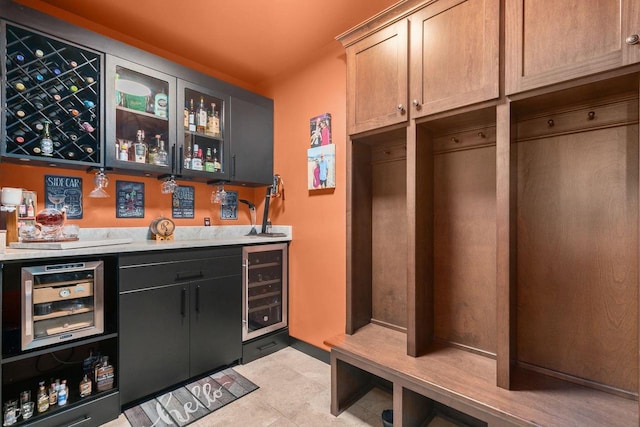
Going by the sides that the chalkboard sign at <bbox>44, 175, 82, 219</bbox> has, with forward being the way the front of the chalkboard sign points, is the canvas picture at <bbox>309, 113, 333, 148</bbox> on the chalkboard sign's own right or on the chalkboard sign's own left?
on the chalkboard sign's own left

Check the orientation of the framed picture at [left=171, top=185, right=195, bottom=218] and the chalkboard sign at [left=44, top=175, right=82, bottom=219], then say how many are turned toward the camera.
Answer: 2

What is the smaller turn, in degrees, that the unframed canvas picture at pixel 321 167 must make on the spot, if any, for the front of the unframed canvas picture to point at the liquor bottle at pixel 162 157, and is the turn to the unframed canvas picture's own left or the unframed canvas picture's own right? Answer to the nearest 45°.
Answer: approximately 45° to the unframed canvas picture's own right

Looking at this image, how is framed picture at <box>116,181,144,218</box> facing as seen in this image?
toward the camera

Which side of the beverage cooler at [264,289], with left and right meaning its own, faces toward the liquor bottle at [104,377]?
right

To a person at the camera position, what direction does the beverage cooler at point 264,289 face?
facing the viewer and to the right of the viewer

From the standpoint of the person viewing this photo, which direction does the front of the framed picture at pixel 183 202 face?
facing the viewer

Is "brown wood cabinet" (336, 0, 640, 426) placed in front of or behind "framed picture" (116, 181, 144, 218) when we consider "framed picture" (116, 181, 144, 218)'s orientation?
in front

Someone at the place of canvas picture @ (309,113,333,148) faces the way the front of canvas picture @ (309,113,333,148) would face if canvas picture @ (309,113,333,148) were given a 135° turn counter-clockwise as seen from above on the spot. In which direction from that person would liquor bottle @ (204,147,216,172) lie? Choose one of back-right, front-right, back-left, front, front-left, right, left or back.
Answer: back

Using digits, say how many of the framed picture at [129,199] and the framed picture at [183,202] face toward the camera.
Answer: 2

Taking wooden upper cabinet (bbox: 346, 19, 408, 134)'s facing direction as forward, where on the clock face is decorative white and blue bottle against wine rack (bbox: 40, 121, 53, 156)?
The decorative white and blue bottle against wine rack is roughly at 1 o'clock from the wooden upper cabinet.

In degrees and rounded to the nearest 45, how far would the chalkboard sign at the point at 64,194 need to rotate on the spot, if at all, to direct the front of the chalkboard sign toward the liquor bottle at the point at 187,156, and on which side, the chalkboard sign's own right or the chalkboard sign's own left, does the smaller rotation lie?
approximately 90° to the chalkboard sign's own left

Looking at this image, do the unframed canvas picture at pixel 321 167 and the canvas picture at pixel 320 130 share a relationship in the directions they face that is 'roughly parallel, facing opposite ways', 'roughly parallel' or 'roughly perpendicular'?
roughly parallel
